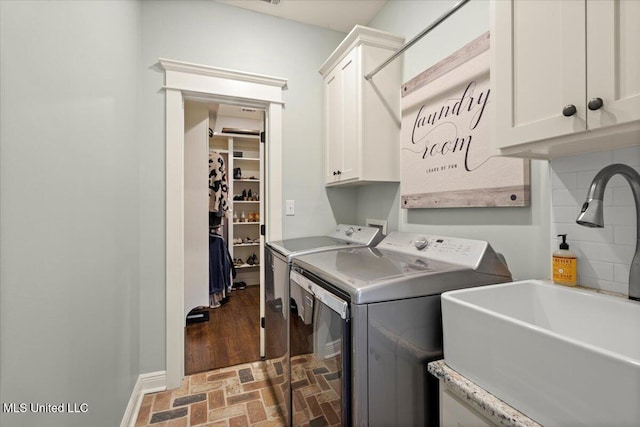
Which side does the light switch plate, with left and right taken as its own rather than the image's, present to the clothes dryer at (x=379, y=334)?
front

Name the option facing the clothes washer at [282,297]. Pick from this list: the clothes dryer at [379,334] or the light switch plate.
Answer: the light switch plate

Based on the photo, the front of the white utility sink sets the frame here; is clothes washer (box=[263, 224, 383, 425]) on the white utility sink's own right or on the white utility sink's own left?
on the white utility sink's own right

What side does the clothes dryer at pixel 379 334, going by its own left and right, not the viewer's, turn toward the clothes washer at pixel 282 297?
right

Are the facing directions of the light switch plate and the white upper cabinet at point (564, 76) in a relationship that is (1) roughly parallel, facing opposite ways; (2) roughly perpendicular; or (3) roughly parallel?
roughly perpendicular

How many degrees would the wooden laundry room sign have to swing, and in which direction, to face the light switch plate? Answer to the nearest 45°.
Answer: approximately 45° to its right

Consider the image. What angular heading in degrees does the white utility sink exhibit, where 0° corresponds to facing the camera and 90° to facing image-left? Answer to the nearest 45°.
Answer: approximately 45°

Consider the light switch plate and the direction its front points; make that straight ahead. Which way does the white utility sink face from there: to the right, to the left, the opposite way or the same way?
to the right

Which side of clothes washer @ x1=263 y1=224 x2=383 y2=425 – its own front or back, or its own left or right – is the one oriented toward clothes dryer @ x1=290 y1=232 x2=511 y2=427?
left

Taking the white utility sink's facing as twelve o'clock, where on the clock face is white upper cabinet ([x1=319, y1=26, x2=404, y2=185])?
The white upper cabinet is roughly at 3 o'clock from the white utility sink.
